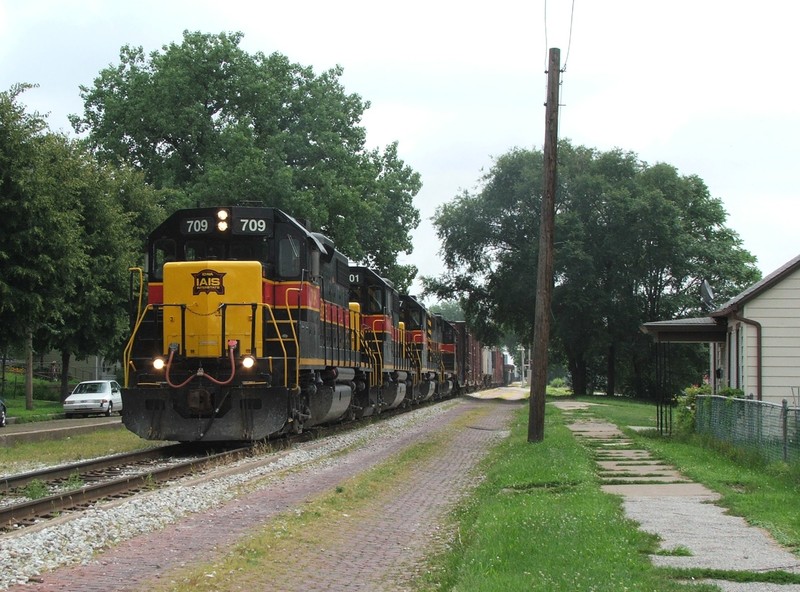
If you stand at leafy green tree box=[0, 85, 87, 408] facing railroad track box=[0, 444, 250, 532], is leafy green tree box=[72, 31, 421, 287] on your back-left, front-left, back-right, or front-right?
back-left

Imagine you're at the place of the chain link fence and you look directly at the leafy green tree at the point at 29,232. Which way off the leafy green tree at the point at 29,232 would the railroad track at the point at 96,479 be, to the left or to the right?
left

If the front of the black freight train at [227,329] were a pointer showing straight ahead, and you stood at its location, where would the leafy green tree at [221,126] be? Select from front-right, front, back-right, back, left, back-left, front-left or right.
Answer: back

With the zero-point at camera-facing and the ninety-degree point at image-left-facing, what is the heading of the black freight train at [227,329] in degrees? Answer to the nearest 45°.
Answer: approximately 0°

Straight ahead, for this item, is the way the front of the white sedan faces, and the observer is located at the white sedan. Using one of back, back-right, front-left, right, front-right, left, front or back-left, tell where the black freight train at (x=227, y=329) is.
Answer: front-left

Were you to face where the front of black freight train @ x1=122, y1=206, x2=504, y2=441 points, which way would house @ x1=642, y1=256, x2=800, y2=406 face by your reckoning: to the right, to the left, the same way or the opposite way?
to the right

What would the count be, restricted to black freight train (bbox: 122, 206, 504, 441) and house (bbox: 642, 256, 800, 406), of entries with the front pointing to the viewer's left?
1

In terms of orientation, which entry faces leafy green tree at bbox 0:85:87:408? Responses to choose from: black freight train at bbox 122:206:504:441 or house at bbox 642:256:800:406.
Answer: the house

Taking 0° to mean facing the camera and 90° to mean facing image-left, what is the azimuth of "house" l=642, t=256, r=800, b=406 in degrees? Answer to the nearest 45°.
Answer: approximately 90°

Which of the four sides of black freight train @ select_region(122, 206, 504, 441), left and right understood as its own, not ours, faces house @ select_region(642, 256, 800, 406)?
left

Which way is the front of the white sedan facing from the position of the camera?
facing the viewer and to the left of the viewer

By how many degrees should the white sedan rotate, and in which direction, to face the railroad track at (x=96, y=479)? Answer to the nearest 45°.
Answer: approximately 45° to its left

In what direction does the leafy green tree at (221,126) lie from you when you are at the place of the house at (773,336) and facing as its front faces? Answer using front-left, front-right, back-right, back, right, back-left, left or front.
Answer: front-right
